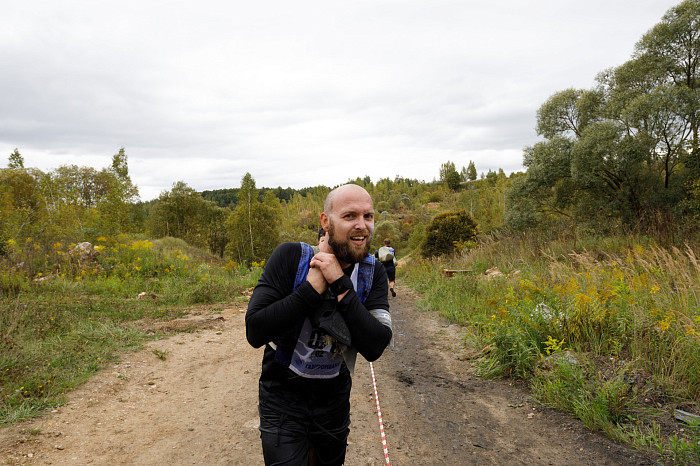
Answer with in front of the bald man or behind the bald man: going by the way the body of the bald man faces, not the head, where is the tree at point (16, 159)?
behind

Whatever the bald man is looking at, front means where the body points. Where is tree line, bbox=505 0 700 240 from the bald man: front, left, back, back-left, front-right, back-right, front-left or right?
back-left

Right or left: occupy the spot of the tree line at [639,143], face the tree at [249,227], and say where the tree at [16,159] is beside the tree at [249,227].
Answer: left

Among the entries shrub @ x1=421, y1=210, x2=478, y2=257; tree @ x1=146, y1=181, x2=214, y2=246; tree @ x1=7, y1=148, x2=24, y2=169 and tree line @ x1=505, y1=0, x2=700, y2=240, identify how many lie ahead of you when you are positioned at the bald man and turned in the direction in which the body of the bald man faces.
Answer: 0

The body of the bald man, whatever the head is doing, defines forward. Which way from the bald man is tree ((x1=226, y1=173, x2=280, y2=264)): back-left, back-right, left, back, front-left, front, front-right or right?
back

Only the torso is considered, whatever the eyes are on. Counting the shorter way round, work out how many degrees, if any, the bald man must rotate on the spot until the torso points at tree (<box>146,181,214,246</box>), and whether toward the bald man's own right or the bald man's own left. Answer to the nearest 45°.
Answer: approximately 180°

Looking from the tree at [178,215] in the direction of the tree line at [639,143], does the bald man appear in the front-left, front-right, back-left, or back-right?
front-right

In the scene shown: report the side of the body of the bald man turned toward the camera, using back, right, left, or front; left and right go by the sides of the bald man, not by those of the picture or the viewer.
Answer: front

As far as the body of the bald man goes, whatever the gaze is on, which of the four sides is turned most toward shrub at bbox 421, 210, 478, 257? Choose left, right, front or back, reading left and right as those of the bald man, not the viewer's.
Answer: back

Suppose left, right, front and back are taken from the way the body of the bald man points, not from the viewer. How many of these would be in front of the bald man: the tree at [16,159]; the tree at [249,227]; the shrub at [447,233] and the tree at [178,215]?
0
